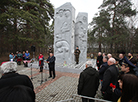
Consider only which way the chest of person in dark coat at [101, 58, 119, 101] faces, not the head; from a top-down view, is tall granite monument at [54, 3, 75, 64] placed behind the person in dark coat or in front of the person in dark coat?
in front

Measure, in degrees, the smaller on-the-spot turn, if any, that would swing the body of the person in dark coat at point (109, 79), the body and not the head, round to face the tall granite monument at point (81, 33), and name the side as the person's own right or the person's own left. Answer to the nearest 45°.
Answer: approximately 45° to the person's own right

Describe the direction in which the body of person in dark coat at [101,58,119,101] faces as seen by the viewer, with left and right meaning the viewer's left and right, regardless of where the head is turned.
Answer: facing away from the viewer and to the left of the viewer

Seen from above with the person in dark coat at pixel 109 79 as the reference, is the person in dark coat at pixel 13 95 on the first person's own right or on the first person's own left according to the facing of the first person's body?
on the first person's own left

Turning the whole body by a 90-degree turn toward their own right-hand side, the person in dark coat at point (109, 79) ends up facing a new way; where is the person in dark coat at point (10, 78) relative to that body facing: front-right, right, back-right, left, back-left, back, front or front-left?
back
